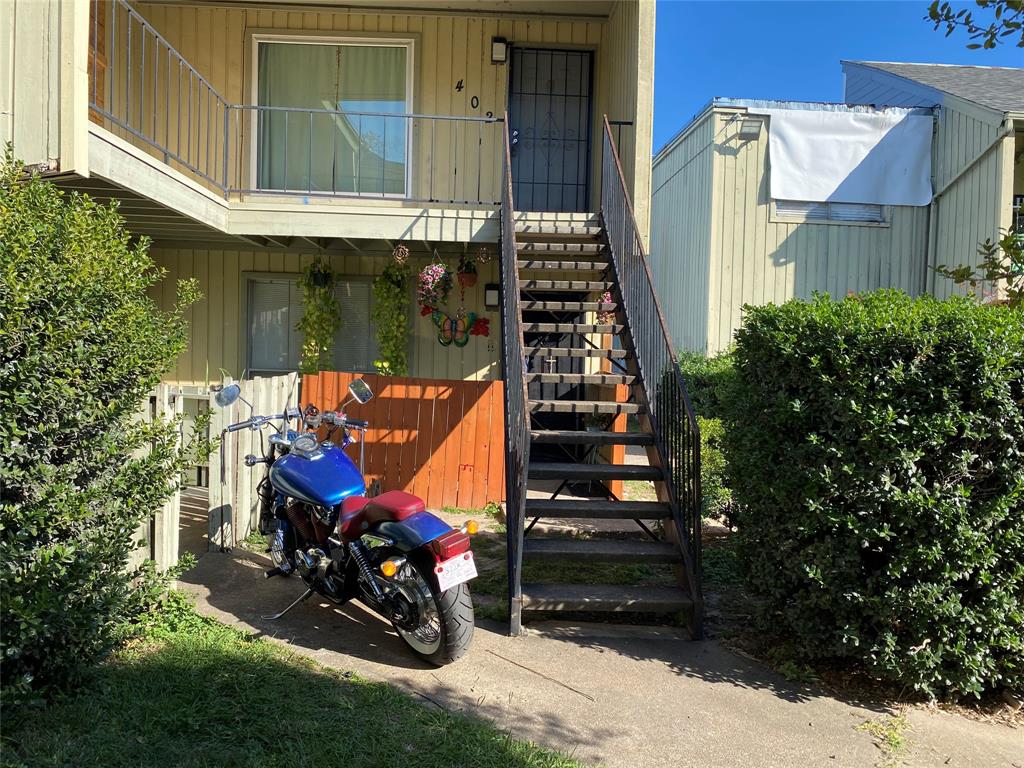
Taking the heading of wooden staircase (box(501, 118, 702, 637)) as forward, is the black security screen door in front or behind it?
behind

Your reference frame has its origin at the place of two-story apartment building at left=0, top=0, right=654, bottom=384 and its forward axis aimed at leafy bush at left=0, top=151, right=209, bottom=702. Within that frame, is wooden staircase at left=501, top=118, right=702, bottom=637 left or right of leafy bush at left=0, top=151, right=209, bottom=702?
left

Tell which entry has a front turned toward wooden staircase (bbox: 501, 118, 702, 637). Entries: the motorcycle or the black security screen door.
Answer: the black security screen door

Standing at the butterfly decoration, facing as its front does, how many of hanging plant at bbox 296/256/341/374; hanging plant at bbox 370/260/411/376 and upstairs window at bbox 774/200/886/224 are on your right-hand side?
2

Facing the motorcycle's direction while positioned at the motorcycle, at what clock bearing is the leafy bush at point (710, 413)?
The leafy bush is roughly at 3 o'clock from the motorcycle.

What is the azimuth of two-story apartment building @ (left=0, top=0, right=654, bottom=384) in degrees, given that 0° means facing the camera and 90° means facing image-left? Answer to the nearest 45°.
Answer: approximately 0°
